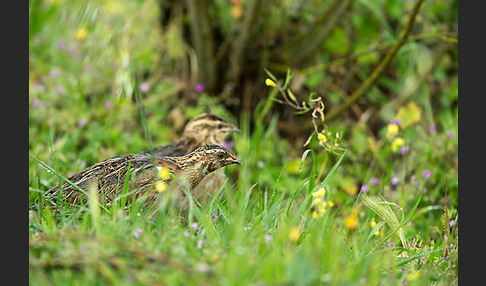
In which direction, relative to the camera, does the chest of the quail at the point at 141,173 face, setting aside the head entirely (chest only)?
to the viewer's right

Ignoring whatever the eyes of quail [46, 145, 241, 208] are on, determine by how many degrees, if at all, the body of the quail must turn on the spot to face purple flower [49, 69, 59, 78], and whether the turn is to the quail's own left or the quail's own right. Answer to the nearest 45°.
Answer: approximately 90° to the quail's own left

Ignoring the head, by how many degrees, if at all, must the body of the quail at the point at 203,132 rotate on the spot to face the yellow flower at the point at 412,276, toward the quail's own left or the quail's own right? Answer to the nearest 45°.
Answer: approximately 90° to the quail's own right

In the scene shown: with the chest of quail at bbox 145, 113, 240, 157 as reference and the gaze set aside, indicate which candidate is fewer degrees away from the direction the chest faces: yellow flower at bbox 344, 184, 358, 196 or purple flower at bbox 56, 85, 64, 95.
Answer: the yellow flower

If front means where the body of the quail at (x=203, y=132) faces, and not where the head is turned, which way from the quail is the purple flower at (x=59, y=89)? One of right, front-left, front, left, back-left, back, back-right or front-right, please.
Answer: back-left

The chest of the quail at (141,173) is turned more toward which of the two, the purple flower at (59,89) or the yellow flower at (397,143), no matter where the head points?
the yellow flower

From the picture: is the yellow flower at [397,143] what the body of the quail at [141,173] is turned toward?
yes

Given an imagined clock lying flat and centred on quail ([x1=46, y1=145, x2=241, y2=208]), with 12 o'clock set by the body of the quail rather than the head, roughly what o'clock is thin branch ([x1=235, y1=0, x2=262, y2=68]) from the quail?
The thin branch is roughly at 10 o'clock from the quail.

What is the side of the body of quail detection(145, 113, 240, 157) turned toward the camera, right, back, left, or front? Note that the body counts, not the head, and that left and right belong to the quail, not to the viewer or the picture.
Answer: right

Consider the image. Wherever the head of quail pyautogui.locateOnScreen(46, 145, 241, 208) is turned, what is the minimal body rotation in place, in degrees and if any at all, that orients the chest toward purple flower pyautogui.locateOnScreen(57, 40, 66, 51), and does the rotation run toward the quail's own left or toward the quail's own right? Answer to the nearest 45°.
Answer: approximately 90° to the quail's own left

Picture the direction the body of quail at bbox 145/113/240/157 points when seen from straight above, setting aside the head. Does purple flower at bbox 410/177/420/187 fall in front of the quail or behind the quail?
in front
